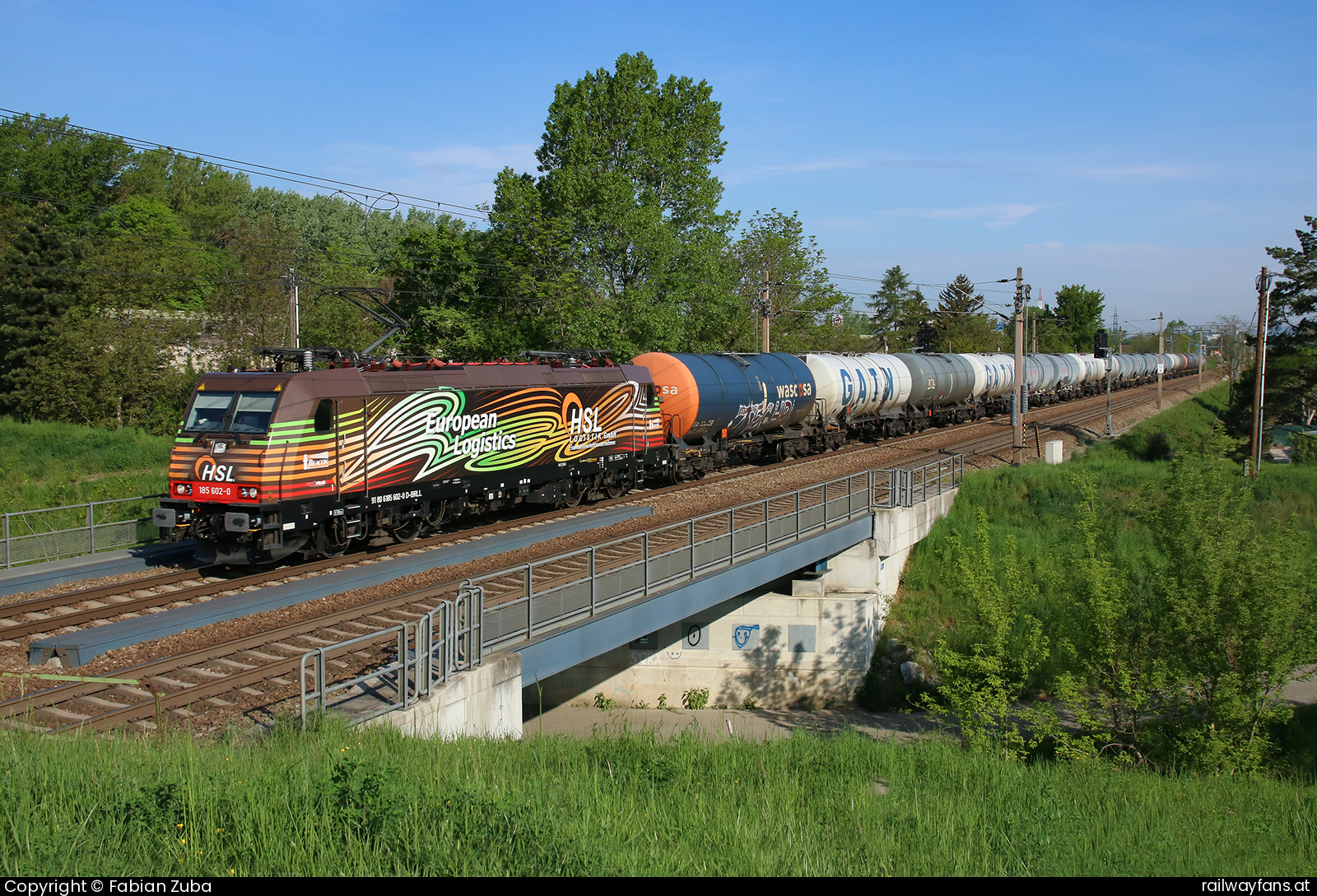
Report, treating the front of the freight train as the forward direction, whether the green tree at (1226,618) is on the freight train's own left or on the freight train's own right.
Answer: on the freight train's own left

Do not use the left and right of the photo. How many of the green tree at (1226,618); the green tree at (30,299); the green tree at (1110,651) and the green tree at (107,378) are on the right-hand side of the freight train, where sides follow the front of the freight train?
2

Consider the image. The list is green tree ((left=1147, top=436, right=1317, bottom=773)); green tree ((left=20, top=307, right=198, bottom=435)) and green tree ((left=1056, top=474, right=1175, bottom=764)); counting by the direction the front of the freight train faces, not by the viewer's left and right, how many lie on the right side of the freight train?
1

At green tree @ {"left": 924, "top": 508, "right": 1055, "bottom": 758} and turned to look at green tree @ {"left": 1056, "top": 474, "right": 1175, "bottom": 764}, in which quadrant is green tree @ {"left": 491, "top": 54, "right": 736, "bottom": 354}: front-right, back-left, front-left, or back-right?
back-left

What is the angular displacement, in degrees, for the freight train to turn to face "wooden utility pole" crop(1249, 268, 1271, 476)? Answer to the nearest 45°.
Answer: approximately 180°

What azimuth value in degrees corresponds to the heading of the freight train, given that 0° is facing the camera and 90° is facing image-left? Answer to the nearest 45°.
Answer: approximately 45°

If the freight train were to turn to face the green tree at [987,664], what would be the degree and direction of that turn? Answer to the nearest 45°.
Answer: approximately 135° to its left

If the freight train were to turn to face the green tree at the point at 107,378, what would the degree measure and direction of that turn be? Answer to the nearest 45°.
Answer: approximately 90° to its right

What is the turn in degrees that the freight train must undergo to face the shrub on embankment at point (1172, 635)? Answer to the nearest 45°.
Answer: approximately 135° to its left

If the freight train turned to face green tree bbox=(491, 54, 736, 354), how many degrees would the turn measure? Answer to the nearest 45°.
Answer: approximately 135° to its right
